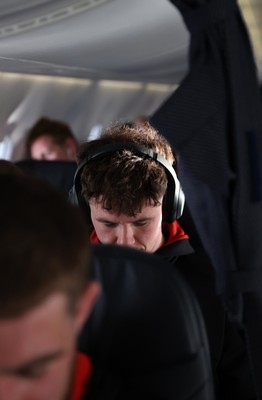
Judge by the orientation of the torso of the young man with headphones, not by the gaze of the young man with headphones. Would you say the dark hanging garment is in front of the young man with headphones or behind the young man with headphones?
behind

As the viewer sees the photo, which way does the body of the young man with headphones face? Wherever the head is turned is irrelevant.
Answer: toward the camera

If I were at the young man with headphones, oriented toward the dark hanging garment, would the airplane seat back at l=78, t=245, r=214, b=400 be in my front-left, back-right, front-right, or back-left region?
back-right

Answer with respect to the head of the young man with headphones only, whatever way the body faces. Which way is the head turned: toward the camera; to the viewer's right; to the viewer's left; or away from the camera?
toward the camera

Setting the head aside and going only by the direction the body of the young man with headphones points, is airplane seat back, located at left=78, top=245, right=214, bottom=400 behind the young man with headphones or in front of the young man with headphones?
in front
